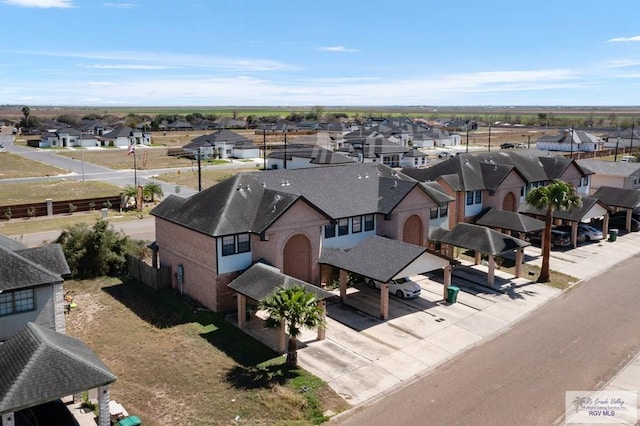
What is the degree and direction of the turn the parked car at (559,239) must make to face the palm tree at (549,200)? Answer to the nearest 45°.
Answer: approximately 135° to its left

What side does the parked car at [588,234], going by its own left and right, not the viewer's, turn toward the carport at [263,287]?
left

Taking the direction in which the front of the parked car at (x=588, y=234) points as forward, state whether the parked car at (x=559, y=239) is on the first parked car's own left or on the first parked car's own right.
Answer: on the first parked car's own left

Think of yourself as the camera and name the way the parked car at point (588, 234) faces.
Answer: facing away from the viewer and to the left of the viewer

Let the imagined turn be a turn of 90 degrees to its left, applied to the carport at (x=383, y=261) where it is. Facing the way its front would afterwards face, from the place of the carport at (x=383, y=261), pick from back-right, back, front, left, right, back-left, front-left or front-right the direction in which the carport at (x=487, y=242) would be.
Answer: front

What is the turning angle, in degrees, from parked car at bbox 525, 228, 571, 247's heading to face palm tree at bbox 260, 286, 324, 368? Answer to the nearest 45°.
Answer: approximately 135° to its left

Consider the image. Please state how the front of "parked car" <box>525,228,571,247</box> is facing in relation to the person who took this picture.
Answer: facing away from the viewer and to the left of the viewer

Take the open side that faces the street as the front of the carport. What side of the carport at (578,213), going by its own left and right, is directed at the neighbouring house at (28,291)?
right
